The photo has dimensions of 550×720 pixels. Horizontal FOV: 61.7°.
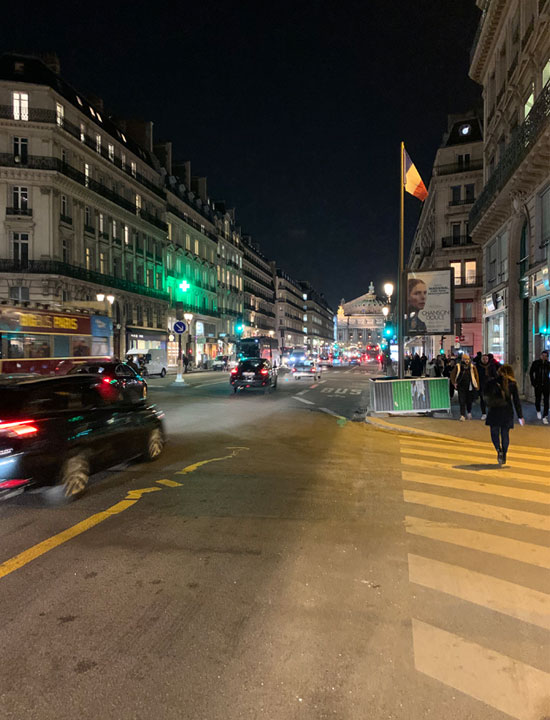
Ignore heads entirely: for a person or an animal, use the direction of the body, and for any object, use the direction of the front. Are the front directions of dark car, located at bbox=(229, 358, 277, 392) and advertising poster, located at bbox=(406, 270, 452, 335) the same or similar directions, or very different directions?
very different directions

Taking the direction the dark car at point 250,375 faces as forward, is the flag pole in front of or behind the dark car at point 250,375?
behind

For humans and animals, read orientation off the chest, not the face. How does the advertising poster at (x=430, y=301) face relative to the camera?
toward the camera

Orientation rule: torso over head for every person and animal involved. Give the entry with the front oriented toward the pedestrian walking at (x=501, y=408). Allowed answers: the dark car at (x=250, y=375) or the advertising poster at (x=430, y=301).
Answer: the advertising poster

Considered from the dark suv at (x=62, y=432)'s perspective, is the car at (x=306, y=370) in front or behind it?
in front

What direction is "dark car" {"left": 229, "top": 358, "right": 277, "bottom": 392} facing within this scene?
away from the camera

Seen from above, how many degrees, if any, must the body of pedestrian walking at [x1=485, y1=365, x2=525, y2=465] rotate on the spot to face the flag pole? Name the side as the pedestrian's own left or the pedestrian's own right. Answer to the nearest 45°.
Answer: approximately 45° to the pedestrian's own left

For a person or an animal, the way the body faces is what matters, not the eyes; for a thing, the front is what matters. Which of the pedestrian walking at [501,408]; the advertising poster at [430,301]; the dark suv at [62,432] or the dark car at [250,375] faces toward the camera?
the advertising poster

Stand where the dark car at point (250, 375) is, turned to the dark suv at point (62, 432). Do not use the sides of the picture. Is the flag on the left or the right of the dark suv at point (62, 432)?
left

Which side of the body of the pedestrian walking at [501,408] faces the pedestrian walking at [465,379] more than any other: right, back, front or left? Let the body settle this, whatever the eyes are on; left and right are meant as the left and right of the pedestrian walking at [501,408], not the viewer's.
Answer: front

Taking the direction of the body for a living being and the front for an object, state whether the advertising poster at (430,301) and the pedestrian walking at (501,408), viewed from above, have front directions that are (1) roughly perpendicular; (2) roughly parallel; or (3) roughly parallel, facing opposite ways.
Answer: roughly parallel, facing opposite ways

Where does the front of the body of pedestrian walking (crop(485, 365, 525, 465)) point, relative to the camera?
away from the camera

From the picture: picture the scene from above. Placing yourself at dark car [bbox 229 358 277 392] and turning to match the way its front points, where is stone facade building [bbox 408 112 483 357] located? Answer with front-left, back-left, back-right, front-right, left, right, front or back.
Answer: front-right

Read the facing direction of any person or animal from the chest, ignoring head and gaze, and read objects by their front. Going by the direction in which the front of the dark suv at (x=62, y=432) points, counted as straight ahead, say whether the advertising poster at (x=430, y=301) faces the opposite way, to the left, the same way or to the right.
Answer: the opposite way
